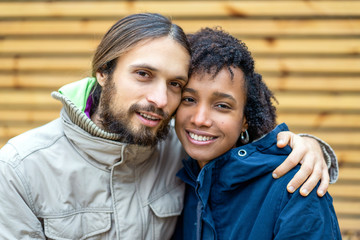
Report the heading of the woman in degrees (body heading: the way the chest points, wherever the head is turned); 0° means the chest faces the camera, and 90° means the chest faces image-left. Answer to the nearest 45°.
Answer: approximately 45°

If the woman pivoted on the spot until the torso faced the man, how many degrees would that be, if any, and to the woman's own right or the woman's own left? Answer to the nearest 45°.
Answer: approximately 45° to the woman's own right
